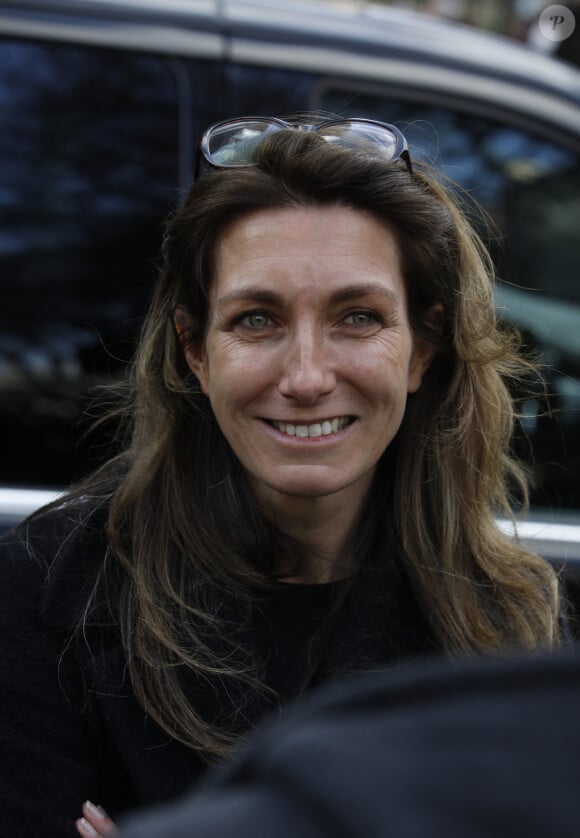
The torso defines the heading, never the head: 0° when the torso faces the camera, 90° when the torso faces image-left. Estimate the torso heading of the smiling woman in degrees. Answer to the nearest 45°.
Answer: approximately 0°

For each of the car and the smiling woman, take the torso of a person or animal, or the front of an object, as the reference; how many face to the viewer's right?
1

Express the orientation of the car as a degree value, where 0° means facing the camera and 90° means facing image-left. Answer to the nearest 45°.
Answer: approximately 270°

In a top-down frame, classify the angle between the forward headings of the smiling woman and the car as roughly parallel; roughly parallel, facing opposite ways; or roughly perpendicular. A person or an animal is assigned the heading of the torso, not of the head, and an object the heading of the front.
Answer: roughly perpendicular
